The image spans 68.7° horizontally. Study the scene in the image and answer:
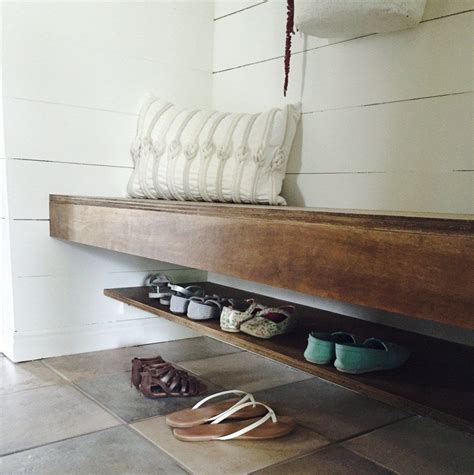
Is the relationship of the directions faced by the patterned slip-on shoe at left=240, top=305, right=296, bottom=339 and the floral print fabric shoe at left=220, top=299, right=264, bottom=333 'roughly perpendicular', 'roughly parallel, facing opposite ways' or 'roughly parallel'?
roughly parallel

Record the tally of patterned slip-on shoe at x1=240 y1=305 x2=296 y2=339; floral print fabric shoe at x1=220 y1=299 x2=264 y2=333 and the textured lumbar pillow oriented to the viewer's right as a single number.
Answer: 0

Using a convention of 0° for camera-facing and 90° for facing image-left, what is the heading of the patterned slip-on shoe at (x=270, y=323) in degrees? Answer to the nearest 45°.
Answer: approximately 45°

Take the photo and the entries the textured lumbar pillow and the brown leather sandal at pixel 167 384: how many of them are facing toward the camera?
1

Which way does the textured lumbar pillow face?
toward the camera

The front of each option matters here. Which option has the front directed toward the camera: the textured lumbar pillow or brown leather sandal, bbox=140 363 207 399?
the textured lumbar pillow
